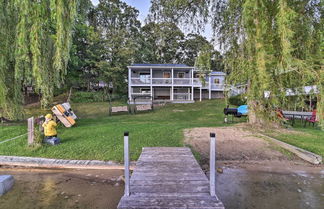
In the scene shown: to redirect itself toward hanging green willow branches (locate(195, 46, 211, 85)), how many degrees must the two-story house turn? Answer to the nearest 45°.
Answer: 0° — it already faces it

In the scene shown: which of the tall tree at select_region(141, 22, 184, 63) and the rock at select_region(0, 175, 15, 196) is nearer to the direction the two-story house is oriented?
the rock

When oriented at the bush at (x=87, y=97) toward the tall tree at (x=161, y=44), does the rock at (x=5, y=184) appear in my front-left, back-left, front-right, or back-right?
back-right

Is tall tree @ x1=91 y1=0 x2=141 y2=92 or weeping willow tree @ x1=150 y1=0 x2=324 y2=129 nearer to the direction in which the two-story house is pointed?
the weeping willow tree

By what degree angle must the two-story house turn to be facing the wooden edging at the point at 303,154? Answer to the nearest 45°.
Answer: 0° — it already faces it

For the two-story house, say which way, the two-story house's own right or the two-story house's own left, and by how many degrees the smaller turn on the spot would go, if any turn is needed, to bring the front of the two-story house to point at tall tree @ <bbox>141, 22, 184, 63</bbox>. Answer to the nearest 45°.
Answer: approximately 180°

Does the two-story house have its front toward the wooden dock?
yes

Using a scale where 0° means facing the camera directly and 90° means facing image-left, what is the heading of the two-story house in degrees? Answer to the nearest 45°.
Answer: approximately 0°

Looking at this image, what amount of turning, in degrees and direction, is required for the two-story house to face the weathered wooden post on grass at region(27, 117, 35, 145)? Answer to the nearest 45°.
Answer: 0° — it already faces it

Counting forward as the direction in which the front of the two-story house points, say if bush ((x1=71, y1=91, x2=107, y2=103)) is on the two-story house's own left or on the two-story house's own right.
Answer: on the two-story house's own right

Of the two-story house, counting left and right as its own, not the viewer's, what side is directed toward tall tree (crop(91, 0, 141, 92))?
right
